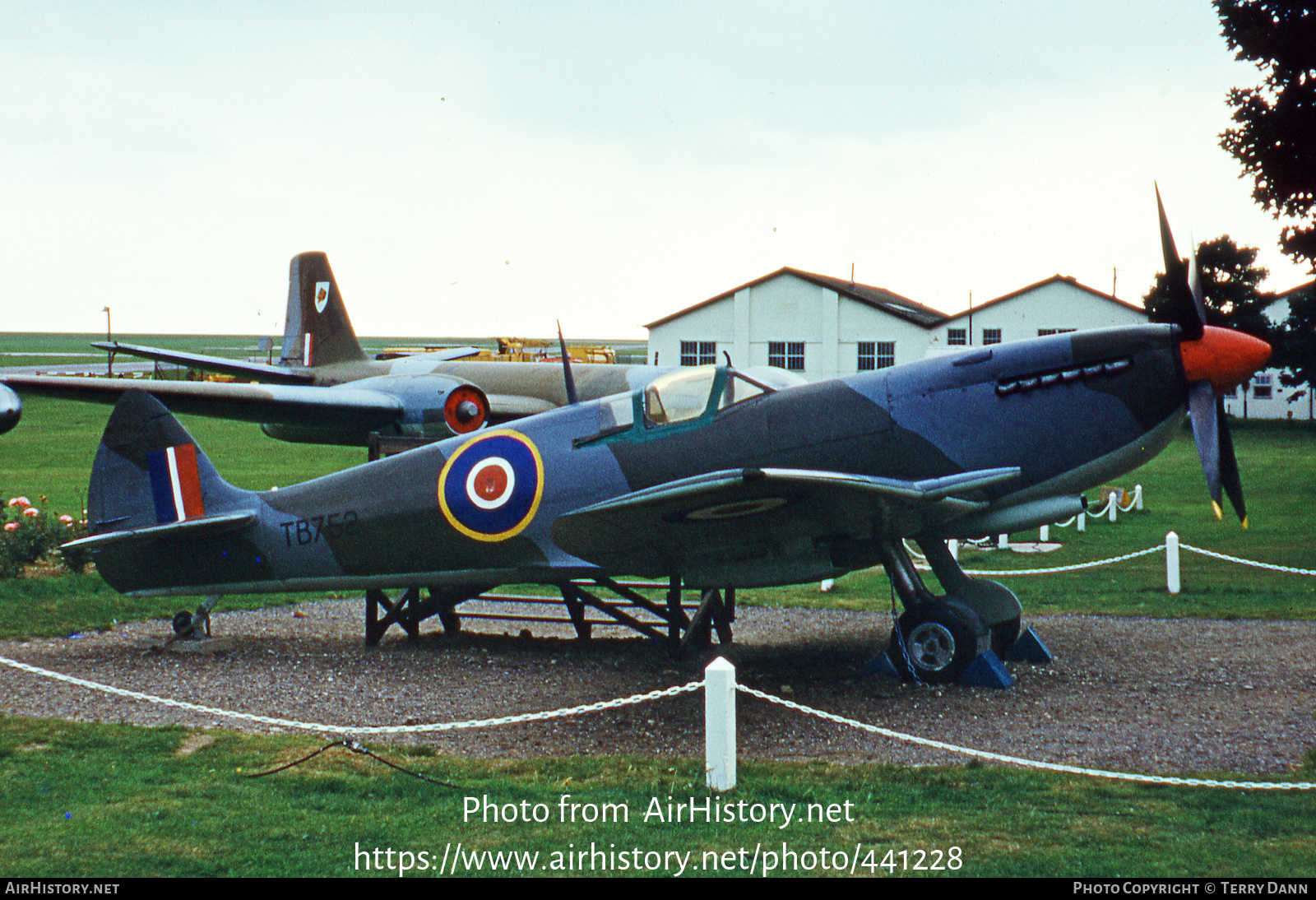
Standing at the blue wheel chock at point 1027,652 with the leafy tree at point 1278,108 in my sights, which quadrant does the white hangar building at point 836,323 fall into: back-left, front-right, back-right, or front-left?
front-left

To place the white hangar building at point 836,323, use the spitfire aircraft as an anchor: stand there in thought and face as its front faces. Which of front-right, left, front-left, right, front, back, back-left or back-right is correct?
left

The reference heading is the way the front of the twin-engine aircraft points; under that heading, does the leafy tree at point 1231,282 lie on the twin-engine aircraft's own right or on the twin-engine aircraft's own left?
on the twin-engine aircraft's own left

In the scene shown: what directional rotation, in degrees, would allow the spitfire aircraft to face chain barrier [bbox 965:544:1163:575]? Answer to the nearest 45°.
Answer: approximately 45° to its left

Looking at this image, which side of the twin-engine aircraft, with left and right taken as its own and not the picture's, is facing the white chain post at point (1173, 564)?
front

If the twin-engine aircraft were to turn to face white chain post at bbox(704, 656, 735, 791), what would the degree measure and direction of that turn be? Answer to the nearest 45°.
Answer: approximately 45° to its right

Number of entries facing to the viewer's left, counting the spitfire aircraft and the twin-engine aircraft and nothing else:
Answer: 0

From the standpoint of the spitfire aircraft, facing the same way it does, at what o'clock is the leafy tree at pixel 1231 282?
The leafy tree is roughly at 10 o'clock from the spitfire aircraft.

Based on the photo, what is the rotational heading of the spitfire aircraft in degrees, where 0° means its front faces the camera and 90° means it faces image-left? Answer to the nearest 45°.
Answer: approximately 270°

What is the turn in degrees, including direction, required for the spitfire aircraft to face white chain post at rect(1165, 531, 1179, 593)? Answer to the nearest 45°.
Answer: approximately 45° to its left

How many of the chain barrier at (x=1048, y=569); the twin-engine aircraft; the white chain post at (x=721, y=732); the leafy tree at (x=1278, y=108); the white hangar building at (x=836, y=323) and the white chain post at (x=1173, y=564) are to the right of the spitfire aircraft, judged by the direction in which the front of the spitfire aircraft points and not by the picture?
1

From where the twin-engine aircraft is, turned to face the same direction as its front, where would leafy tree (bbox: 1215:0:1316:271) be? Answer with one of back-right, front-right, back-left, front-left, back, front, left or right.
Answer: front-left

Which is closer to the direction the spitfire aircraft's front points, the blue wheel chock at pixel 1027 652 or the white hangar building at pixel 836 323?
the blue wheel chock

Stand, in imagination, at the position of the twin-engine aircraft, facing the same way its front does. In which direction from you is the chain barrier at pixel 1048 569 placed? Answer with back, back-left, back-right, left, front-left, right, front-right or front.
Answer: front

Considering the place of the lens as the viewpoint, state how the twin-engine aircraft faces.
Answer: facing the viewer and to the right of the viewer
